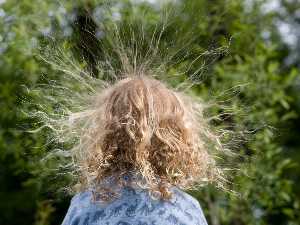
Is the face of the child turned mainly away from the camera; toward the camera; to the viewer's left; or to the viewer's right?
away from the camera

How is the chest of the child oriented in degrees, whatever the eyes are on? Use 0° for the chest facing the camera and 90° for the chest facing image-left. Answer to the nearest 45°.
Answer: approximately 180°
